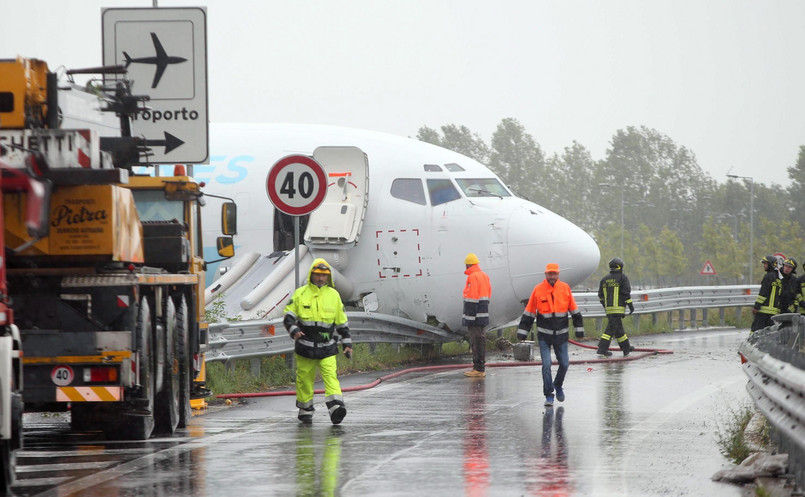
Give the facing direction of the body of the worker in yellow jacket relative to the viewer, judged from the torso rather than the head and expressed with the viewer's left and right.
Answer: facing the viewer

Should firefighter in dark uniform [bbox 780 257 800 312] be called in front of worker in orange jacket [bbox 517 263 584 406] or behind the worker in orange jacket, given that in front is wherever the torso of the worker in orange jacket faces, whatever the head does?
behind

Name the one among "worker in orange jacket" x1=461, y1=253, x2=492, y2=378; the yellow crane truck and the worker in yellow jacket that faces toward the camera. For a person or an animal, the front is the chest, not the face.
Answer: the worker in yellow jacket

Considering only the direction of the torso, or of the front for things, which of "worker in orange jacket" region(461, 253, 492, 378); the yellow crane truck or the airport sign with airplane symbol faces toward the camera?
the airport sign with airplane symbol

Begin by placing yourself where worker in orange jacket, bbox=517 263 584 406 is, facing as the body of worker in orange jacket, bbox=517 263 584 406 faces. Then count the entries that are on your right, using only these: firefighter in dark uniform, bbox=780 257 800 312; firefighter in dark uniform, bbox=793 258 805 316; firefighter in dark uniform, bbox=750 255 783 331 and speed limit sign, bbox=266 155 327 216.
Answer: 1

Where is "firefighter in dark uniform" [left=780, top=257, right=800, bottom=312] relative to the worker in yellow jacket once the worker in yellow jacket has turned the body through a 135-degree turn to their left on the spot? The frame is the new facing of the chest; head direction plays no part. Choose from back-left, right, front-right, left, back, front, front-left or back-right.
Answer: front

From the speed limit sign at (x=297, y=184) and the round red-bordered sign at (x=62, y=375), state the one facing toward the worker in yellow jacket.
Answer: the speed limit sign

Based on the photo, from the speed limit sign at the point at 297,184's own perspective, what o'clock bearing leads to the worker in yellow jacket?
The worker in yellow jacket is roughly at 12 o'clock from the speed limit sign.

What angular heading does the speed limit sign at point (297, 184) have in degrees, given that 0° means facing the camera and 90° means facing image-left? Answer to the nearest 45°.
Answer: approximately 0°

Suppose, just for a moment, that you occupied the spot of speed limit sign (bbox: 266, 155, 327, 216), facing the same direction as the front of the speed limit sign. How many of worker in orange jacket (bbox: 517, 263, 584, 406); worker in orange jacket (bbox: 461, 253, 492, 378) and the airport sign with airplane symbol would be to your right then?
1

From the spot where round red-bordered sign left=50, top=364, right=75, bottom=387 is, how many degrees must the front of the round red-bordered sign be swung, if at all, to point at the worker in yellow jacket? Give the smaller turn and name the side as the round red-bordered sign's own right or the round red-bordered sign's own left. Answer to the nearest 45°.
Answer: approximately 135° to the round red-bordered sign's own left

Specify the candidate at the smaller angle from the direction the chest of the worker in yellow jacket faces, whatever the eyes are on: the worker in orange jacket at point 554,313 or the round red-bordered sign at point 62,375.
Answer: the round red-bordered sign
